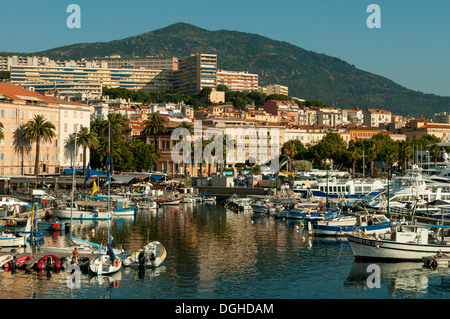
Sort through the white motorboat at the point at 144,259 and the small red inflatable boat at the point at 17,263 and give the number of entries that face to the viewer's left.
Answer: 0

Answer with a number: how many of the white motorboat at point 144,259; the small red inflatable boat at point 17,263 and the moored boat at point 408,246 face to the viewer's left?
1

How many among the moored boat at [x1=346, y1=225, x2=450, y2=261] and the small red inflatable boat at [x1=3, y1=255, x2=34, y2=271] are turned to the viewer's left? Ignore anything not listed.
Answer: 1

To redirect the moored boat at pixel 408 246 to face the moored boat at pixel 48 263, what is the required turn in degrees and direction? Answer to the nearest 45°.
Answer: approximately 45° to its left

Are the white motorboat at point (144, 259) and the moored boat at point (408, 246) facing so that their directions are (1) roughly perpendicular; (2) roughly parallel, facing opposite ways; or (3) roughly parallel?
roughly perpendicular

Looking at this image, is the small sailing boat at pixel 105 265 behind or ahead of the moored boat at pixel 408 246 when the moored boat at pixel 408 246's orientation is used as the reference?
ahead

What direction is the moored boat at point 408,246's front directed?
to the viewer's left
